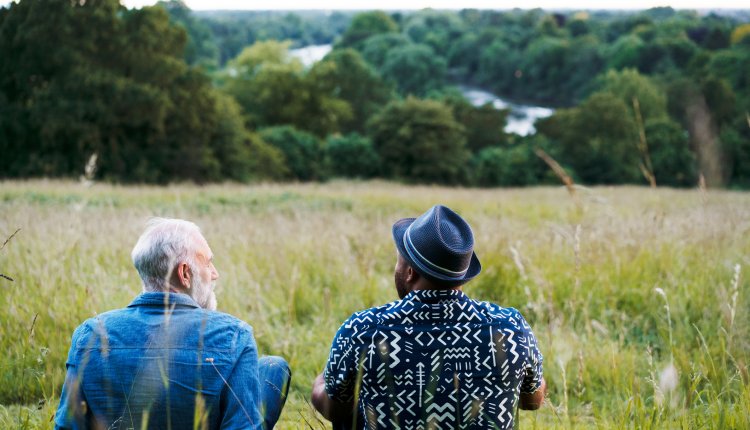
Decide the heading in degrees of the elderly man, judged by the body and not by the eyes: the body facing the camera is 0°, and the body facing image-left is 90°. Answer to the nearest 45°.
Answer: approximately 180°

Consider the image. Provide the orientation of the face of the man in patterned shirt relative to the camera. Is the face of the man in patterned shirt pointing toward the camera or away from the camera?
away from the camera

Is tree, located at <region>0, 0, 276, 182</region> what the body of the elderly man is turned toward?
yes

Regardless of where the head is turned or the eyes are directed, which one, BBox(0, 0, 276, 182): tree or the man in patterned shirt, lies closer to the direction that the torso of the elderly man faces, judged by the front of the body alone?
the tree

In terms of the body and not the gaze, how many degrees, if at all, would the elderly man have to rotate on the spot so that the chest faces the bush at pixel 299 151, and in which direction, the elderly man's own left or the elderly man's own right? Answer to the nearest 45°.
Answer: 0° — they already face it

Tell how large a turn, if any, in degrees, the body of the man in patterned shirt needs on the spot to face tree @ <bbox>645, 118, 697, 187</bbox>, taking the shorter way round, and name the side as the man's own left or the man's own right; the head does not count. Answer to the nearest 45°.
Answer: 0° — they already face it

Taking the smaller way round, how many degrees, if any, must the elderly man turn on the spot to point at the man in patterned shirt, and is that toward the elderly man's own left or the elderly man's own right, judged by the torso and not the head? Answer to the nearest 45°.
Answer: approximately 90° to the elderly man's own right

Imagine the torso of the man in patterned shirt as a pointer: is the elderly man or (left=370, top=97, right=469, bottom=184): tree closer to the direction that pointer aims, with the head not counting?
the tree

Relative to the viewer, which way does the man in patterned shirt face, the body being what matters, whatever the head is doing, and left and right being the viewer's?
facing away from the viewer

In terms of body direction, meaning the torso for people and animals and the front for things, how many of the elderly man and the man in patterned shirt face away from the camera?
2

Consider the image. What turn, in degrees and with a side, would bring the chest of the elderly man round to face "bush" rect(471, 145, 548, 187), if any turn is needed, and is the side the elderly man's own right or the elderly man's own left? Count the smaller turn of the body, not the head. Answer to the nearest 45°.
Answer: approximately 45° to the elderly man's own right

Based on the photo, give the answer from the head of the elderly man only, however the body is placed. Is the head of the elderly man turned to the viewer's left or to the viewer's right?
to the viewer's right

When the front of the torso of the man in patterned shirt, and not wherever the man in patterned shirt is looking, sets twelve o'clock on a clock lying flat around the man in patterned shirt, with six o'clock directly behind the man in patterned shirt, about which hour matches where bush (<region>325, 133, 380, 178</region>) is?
The bush is roughly at 12 o'clock from the man in patterned shirt.
